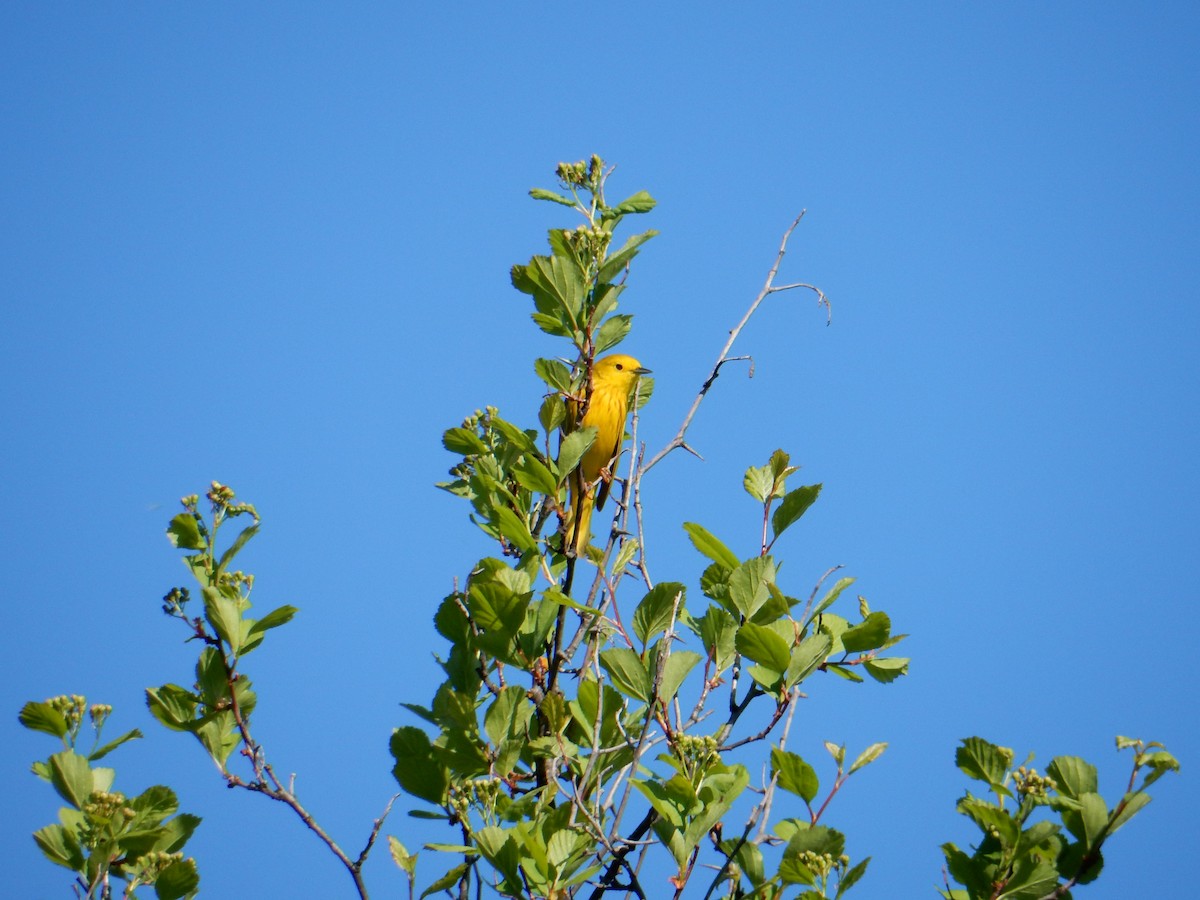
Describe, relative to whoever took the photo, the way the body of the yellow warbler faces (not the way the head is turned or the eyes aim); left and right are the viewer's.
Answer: facing the viewer and to the right of the viewer
